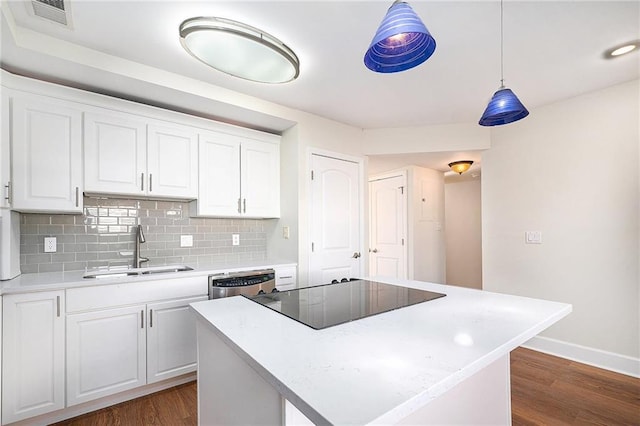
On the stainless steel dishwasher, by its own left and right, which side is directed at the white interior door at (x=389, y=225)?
left

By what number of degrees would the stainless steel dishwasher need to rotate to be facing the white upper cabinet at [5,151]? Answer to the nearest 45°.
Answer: approximately 135° to its right

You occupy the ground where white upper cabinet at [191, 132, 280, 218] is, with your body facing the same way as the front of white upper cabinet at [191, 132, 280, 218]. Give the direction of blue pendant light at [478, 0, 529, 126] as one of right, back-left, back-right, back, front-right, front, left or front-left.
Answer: front

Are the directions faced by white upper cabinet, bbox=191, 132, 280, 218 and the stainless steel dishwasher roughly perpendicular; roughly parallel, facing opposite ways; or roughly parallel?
roughly parallel

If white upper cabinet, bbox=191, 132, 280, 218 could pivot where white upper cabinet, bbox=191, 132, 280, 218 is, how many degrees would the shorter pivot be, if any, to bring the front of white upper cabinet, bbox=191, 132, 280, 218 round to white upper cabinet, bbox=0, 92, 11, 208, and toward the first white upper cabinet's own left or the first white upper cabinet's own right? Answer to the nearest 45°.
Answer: approximately 90° to the first white upper cabinet's own right

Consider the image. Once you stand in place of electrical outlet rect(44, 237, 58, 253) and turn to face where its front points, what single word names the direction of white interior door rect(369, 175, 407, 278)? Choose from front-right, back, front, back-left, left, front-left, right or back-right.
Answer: left

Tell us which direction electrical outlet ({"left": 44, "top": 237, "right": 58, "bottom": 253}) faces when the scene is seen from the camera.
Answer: facing the viewer

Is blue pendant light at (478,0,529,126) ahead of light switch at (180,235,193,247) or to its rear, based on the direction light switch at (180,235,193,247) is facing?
ahead

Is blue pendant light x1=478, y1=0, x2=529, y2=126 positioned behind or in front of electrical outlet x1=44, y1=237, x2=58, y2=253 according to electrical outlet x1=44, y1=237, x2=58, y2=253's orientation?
in front

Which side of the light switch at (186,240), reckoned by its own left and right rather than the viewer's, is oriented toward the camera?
front

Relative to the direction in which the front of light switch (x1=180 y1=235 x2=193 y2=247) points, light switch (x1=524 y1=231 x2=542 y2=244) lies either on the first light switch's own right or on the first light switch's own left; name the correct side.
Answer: on the first light switch's own left

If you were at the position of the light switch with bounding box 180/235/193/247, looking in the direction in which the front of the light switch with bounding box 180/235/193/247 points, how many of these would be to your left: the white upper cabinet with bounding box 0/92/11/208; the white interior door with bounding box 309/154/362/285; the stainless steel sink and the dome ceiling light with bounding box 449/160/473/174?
2

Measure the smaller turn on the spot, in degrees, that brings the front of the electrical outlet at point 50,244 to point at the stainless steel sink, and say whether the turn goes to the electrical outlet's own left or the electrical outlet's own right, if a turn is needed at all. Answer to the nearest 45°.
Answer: approximately 45° to the electrical outlet's own left

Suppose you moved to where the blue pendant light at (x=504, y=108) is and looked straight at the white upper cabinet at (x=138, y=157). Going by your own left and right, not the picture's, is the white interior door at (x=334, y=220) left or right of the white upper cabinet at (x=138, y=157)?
right

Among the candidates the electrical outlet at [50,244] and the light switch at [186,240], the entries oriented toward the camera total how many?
2
